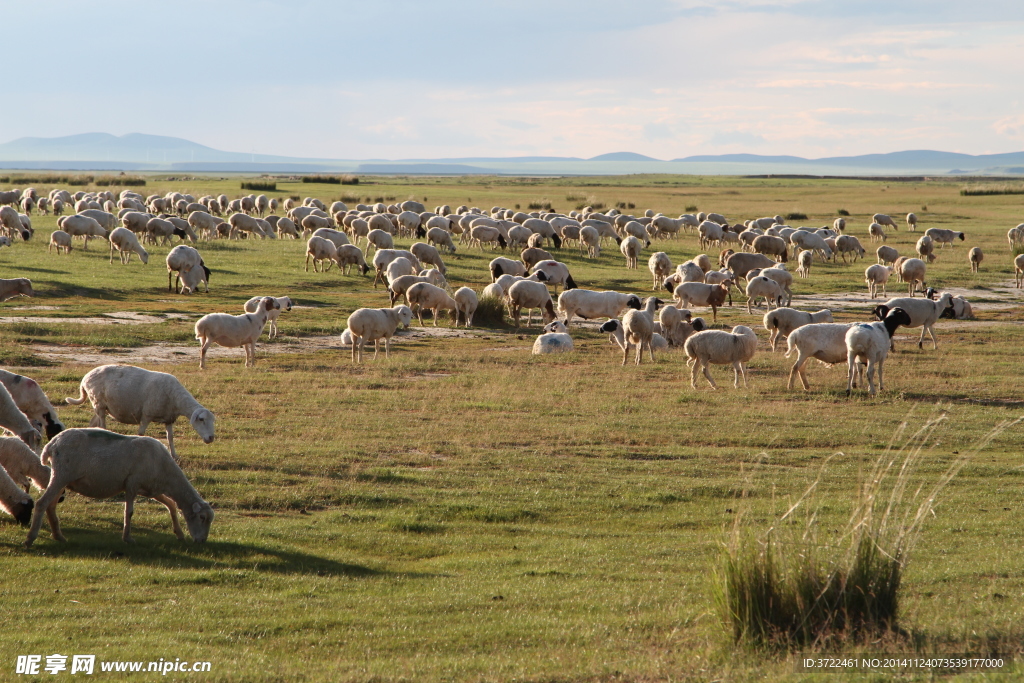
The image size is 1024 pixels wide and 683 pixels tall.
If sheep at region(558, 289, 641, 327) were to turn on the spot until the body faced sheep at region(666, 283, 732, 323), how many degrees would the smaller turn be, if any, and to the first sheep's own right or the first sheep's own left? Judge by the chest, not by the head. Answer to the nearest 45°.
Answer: approximately 45° to the first sheep's own left

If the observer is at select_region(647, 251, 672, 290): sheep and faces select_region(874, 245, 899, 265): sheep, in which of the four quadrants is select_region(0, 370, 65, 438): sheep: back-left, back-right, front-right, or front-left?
back-right

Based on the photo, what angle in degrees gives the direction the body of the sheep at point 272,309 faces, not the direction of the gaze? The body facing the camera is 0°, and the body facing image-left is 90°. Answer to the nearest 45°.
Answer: approximately 270°

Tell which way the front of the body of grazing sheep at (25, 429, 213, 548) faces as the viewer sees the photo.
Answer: to the viewer's right

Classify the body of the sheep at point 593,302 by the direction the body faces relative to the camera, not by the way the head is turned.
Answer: to the viewer's right

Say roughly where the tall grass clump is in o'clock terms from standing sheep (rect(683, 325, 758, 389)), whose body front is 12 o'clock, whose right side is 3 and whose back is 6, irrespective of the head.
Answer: The tall grass clump is roughly at 3 o'clock from the standing sheep.
